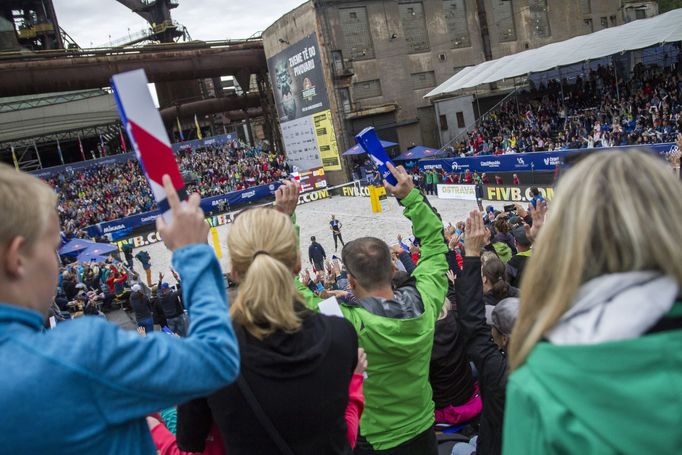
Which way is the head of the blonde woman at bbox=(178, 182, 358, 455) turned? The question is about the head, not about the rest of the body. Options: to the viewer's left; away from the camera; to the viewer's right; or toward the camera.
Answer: away from the camera

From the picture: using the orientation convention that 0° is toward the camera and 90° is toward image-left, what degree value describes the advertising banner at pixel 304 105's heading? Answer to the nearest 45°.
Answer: approximately 45°

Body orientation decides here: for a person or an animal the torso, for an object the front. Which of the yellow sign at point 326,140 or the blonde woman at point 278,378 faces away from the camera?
the blonde woman

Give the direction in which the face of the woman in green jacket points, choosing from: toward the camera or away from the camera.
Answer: away from the camera

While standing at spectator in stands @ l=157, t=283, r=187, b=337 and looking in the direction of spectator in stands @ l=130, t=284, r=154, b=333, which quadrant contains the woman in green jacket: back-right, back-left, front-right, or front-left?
back-left

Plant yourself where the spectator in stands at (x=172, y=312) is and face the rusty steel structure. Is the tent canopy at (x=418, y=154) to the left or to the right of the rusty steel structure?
right

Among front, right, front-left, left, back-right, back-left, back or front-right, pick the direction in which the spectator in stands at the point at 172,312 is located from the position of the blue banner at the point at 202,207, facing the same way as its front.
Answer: front-right

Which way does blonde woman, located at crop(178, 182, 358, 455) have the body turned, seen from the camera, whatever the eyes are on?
away from the camera

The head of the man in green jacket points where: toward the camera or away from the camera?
away from the camera

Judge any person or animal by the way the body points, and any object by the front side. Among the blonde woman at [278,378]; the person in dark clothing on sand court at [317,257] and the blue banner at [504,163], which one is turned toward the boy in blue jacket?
the blue banner

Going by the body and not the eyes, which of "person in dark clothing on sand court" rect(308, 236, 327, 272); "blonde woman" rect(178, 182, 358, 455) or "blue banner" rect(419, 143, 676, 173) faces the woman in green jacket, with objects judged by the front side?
the blue banner

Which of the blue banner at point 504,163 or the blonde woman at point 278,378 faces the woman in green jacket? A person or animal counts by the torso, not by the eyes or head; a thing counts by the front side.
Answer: the blue banner
